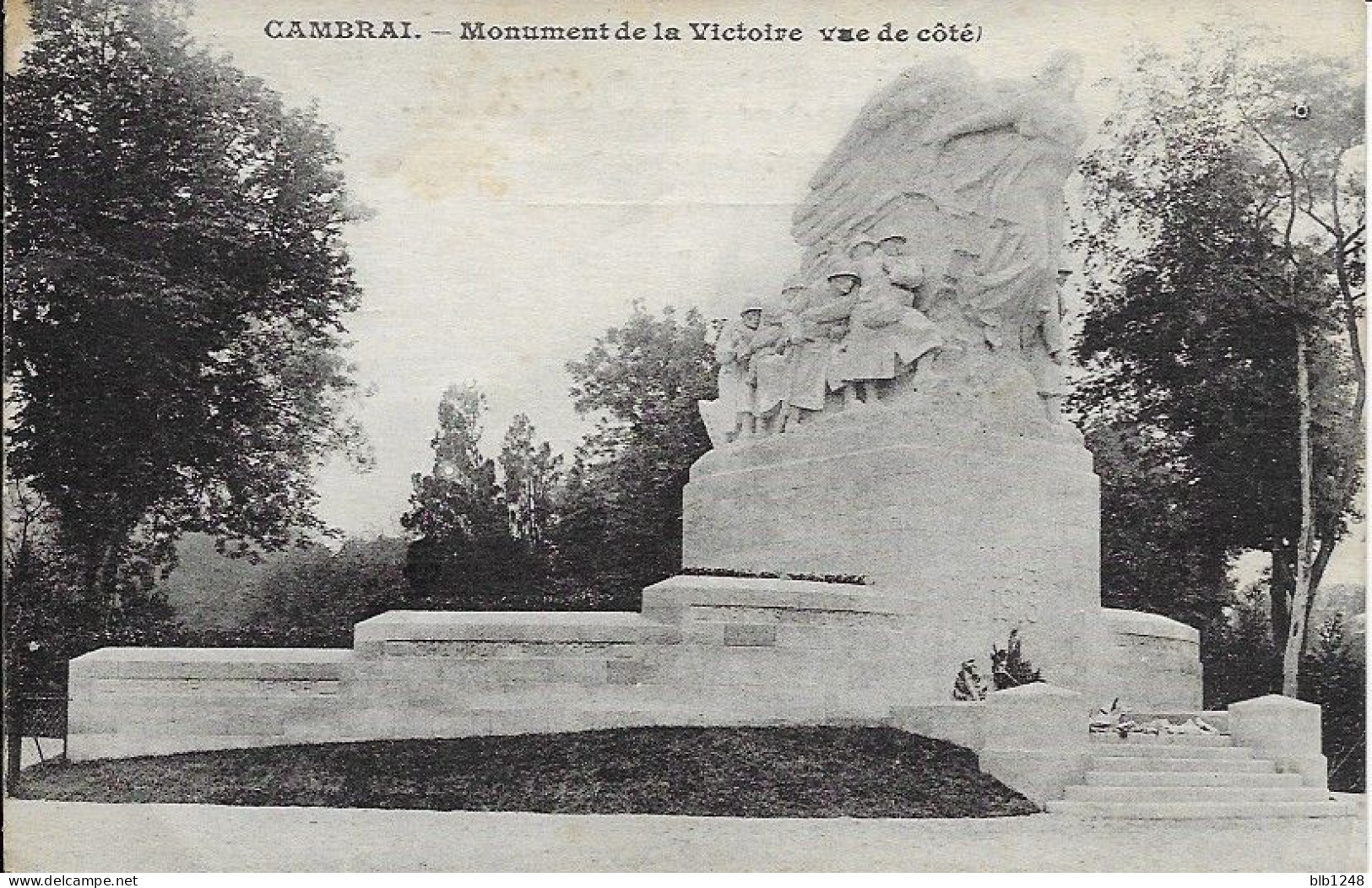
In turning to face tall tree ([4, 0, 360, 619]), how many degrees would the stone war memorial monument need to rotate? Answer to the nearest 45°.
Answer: approximately 135° to its right

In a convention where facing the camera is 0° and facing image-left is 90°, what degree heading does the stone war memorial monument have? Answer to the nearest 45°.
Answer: approximately 315°
